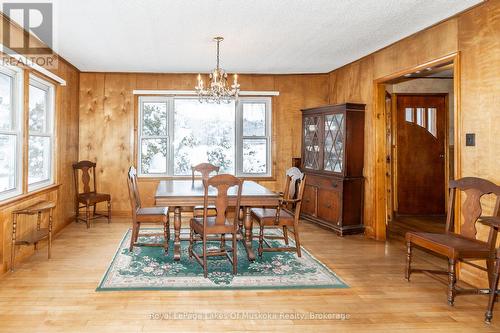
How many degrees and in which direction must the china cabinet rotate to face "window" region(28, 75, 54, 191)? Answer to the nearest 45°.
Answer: approximately 45° to its right

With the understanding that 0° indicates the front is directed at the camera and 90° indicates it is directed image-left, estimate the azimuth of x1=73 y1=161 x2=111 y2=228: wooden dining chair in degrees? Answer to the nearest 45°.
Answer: approximately 315°

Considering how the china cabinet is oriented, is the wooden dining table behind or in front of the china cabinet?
in front

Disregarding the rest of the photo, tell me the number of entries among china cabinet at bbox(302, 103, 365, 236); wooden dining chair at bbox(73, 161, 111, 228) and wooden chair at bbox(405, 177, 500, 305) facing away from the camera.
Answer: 0

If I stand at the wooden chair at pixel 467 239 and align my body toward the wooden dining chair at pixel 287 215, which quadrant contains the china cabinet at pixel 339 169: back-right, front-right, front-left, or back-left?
front-right

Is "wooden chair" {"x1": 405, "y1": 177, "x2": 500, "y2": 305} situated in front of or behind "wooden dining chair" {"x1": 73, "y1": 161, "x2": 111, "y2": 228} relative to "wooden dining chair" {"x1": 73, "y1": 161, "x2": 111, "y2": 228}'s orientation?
in front

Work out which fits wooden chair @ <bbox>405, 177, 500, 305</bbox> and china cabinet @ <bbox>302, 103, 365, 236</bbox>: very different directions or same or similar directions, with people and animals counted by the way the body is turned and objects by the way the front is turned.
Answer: same or similar directions

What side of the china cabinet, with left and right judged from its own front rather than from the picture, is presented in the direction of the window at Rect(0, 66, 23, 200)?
front

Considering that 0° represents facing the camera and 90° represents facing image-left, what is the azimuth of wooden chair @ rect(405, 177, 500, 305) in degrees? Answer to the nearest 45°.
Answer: approximately 45°

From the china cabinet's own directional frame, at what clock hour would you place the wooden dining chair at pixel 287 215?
The wooden dining chair is roughly at 11 o'clock from the china cabinet.

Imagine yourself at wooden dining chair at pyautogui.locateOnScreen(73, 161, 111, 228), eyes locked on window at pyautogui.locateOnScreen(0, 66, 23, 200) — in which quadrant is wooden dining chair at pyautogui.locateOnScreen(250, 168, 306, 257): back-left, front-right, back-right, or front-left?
front-left

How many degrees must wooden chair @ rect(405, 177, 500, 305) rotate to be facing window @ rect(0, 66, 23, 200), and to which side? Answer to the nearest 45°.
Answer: approximately 45° to its right

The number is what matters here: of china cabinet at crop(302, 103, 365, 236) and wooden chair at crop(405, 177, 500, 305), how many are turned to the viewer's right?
0

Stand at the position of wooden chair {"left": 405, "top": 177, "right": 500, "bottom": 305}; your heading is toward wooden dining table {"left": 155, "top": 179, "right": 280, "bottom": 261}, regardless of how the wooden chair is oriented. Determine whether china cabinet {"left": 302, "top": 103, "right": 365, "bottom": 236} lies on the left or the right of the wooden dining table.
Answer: right
